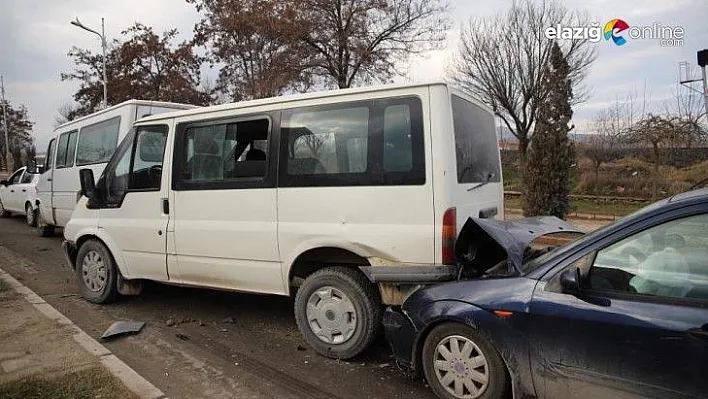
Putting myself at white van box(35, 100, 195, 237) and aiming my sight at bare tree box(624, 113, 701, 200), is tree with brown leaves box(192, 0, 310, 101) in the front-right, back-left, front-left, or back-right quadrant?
front-left

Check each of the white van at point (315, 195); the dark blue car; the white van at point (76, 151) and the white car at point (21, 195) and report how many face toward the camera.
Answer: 0

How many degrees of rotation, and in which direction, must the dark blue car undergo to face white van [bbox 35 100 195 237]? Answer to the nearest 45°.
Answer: approximately 45° to its right

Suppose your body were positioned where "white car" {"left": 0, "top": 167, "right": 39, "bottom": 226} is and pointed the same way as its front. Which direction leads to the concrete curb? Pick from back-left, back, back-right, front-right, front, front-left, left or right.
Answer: back-left

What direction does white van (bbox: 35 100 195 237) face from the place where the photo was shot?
facing away from the viewer and to the left of the viewer

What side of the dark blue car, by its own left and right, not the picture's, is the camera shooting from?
left

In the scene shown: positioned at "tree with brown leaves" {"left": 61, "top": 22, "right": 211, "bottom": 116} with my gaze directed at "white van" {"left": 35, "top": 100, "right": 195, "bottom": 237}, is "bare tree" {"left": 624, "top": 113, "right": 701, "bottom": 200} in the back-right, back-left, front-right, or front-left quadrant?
front-left

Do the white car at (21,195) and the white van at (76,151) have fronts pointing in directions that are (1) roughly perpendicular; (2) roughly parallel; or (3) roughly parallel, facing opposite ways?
roughly parallel

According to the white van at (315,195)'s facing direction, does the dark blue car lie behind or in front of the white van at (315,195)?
behind

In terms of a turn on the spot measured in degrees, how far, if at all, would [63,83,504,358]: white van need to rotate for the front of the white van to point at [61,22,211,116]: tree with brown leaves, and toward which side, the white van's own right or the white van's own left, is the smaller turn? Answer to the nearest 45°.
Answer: approximately 45° to the white van's own right

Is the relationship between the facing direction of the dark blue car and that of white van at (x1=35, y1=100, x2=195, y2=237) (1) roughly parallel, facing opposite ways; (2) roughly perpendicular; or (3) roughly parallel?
roughly parallel

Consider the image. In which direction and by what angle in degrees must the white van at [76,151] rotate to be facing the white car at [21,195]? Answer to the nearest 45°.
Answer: approximately 45° to its right

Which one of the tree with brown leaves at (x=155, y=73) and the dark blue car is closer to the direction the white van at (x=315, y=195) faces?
the tree with brown leaves
